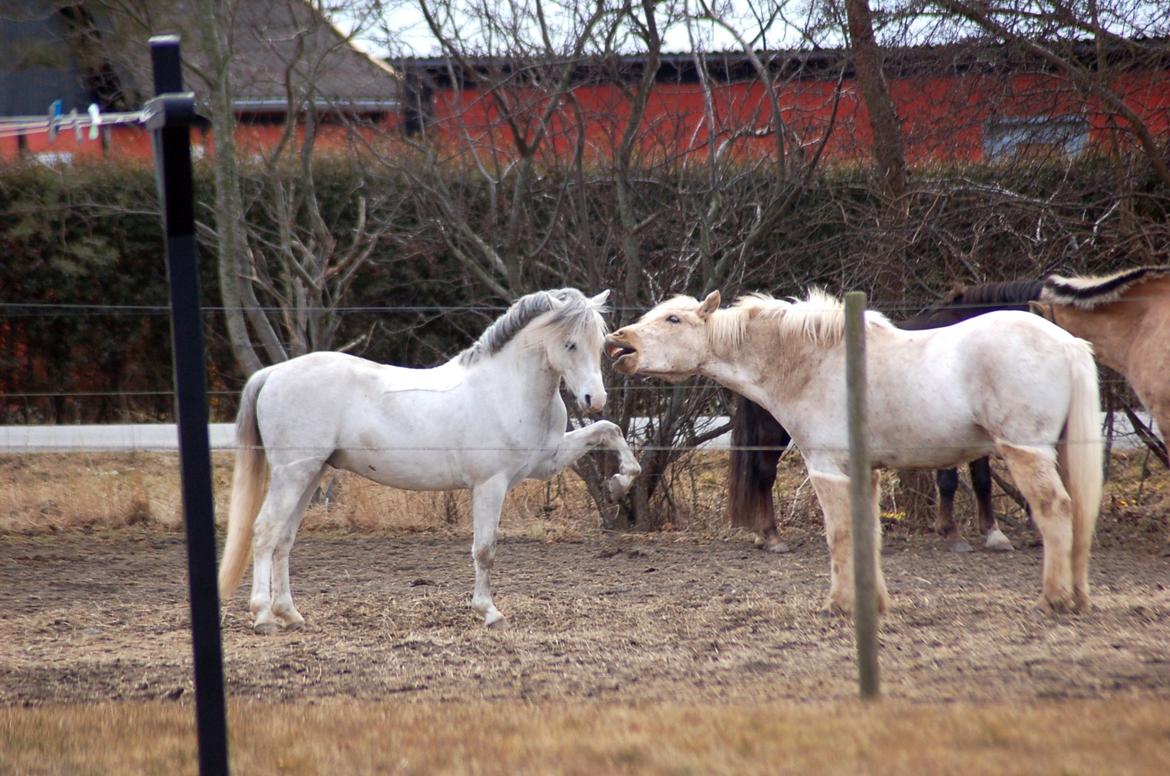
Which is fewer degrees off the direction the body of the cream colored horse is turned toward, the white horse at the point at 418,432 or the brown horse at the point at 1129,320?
the white horse

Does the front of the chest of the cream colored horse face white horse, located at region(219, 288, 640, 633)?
yes

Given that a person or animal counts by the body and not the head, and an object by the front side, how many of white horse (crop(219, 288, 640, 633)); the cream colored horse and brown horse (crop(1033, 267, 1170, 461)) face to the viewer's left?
2

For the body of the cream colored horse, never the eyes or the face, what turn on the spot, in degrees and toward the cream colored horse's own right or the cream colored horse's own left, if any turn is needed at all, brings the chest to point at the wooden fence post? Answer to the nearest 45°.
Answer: approximately 90° to the cream colored horse's own left

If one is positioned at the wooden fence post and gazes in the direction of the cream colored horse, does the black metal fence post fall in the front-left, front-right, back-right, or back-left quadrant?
back-left

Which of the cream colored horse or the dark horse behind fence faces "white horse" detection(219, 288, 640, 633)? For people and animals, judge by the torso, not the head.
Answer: the cream colored horse

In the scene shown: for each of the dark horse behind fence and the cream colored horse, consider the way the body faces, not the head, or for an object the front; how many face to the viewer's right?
1

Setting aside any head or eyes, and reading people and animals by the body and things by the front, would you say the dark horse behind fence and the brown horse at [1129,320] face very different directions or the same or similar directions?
very different directions

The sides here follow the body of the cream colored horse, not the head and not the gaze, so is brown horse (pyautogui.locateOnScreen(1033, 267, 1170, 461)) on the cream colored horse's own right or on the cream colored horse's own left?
on the cream colored horse's own right

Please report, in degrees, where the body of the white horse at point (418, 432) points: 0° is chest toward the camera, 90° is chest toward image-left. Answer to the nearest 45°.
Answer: approximately 270°

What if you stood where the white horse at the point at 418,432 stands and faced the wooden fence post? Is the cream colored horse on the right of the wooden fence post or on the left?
left

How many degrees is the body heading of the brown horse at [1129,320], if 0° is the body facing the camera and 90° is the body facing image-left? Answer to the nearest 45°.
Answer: approximately 90°

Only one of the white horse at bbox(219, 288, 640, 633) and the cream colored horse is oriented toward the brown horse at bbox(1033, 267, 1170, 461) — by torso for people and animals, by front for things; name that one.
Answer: the white horse

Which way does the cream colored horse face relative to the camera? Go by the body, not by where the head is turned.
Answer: to the viewer's left
